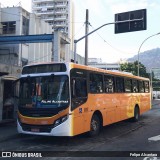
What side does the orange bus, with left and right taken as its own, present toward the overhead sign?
back

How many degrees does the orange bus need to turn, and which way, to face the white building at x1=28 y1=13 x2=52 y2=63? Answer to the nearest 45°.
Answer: approximately 135° to its right

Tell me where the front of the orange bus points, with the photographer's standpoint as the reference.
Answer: facing the viewer and to the left of the viewer
